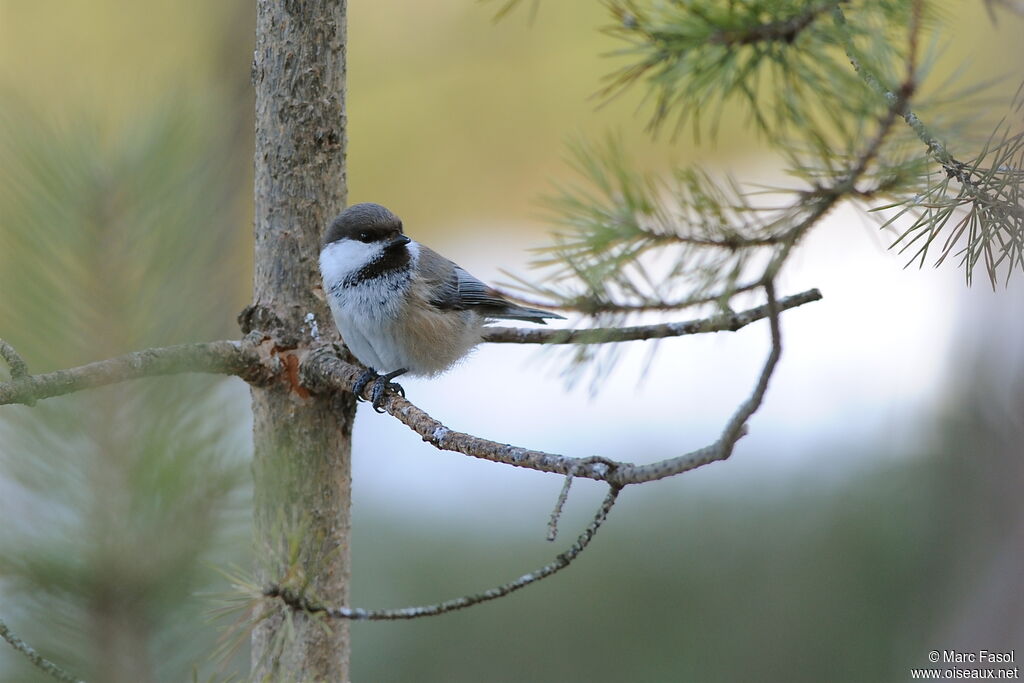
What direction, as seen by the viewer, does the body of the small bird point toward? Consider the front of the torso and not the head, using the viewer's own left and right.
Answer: facing the viewer and to the left of the viewer
